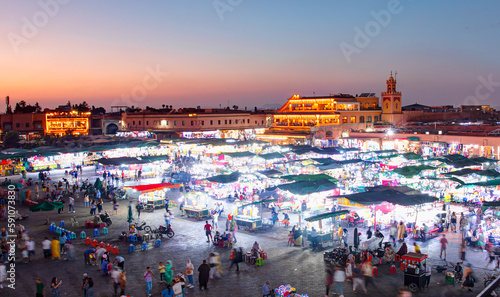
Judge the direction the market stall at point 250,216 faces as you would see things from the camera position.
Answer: facing the viewer and to the left of the viewer

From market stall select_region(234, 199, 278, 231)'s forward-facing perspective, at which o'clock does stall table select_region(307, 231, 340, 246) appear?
The stall table is roughly at 9 o'clock from the market stall.

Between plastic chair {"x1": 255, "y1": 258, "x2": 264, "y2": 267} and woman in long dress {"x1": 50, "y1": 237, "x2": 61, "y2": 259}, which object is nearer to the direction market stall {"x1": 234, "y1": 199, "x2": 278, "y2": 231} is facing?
the woman in long dress

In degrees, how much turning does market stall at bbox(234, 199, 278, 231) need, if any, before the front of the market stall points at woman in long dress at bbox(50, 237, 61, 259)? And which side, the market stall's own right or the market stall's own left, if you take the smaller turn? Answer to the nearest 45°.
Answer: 0° — it already faces them

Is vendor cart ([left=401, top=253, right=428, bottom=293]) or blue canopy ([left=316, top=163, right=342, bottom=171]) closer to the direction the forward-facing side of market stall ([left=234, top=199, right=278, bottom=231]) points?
the vendor cart

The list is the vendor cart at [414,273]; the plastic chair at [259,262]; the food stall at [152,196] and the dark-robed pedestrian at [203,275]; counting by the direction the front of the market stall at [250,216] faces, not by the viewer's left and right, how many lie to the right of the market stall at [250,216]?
1

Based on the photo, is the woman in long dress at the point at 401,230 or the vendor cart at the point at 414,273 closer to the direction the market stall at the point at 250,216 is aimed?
the vendor cart

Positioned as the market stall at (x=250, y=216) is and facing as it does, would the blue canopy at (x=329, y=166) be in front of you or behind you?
behind

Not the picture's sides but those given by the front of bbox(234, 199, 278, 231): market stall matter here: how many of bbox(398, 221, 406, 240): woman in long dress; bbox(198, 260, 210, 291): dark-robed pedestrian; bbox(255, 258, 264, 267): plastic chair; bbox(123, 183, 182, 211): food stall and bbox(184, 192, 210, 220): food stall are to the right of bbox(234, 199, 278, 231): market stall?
2

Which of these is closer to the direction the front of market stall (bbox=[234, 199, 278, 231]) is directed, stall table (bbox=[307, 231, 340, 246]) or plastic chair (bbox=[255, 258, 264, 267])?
the plastic chair

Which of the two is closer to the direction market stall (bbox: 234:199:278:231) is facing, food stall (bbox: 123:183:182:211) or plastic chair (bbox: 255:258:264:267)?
the plastic chair

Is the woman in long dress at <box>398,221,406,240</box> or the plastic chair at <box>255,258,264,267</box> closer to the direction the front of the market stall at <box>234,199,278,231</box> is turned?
the plastic chair

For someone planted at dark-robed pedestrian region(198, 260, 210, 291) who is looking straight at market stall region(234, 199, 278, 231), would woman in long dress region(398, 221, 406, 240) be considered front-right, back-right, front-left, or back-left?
front-right

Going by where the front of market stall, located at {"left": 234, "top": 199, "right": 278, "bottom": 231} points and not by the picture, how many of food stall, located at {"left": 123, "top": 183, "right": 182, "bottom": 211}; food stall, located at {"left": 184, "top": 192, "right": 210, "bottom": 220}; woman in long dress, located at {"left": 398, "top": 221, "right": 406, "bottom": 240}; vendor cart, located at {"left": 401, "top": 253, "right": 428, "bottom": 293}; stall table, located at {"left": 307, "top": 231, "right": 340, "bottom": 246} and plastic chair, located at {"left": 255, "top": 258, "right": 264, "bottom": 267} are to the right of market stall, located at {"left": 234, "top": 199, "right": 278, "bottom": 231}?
2

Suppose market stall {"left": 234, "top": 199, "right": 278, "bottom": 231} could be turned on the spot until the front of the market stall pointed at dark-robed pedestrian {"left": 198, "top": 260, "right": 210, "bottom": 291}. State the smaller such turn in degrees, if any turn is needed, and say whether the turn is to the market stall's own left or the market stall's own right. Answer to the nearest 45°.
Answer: approximately 45° to the market stall's own left

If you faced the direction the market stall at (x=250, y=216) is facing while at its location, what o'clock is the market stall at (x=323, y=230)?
the market stall at (x=323, y=230) is roughly at 9 o'clock from the market stall at (x=250, y=216).

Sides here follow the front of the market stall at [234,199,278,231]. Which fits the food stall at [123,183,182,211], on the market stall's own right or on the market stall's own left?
on the market stall's own right
